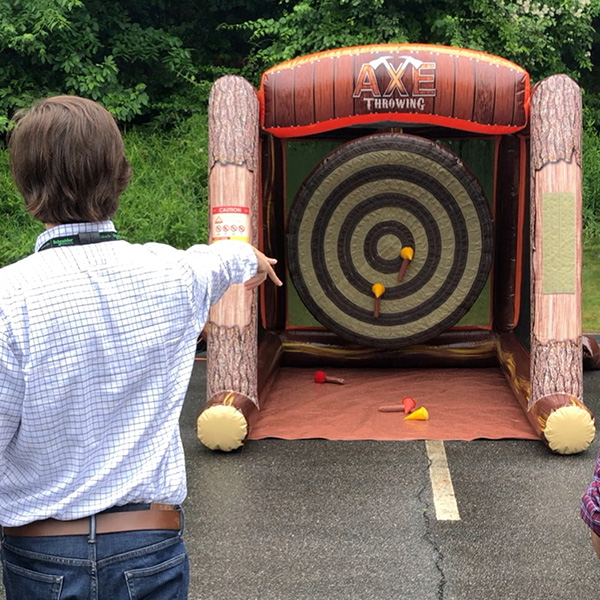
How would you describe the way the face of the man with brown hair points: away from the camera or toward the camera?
away from the camera

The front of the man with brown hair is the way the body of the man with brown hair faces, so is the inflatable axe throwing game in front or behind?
in front

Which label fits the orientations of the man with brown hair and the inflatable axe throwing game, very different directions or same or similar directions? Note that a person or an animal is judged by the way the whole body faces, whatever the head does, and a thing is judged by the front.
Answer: very different directions

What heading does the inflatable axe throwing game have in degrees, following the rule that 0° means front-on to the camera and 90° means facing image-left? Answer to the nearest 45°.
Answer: approximately 0°

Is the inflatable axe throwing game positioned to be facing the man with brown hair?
yes

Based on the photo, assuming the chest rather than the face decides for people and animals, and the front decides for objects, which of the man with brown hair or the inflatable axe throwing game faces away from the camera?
the man with brown hair

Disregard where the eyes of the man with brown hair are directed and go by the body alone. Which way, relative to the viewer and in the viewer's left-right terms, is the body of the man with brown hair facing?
facing away from the viewer

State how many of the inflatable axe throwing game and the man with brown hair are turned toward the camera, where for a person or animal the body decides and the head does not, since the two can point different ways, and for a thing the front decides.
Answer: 1
